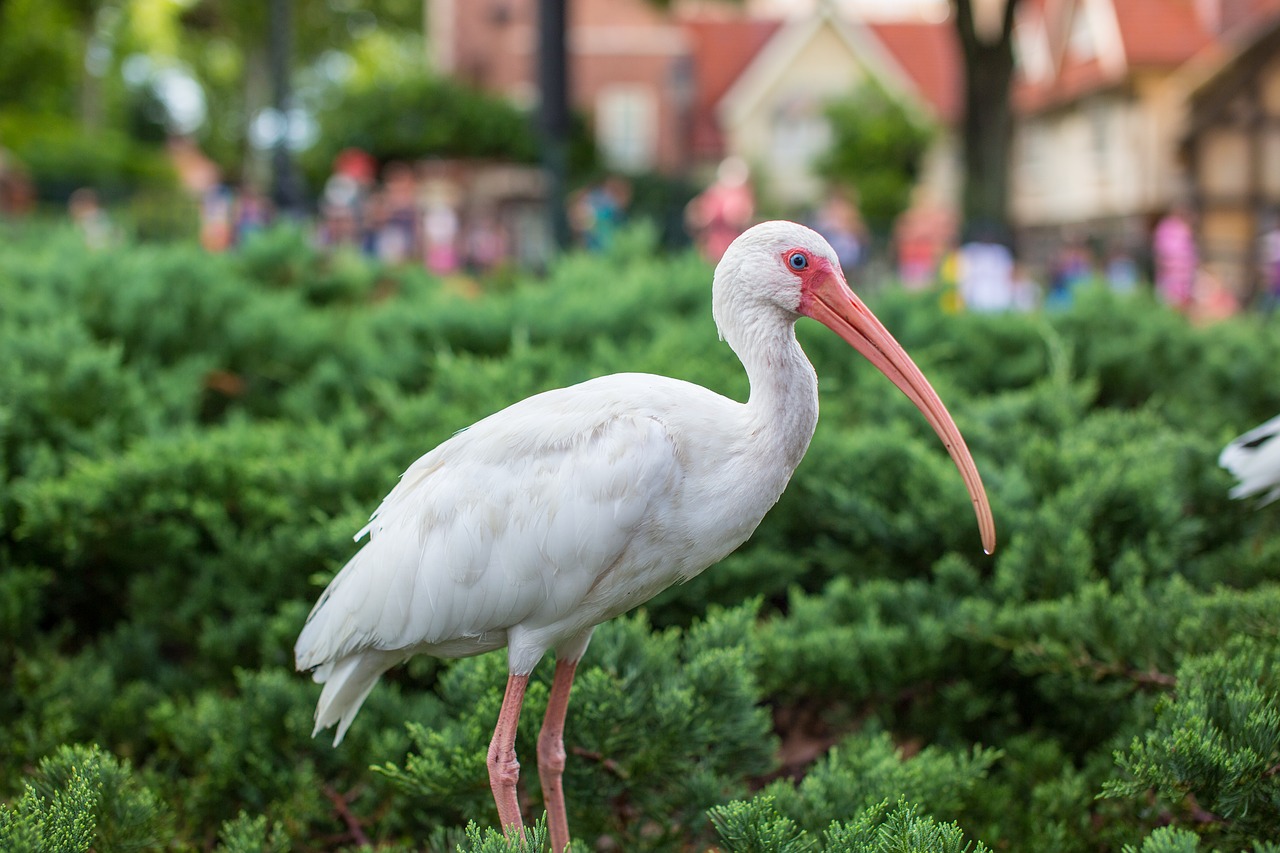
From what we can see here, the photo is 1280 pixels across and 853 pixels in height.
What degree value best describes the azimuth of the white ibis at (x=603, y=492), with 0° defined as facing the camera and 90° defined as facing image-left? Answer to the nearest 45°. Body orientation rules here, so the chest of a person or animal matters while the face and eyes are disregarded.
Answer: approximately 270°

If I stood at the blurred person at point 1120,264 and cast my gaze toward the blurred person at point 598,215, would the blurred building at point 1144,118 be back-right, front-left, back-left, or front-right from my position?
back-right

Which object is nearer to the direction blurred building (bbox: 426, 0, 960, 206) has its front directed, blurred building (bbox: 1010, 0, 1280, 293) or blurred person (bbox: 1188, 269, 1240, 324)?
the blurred person
